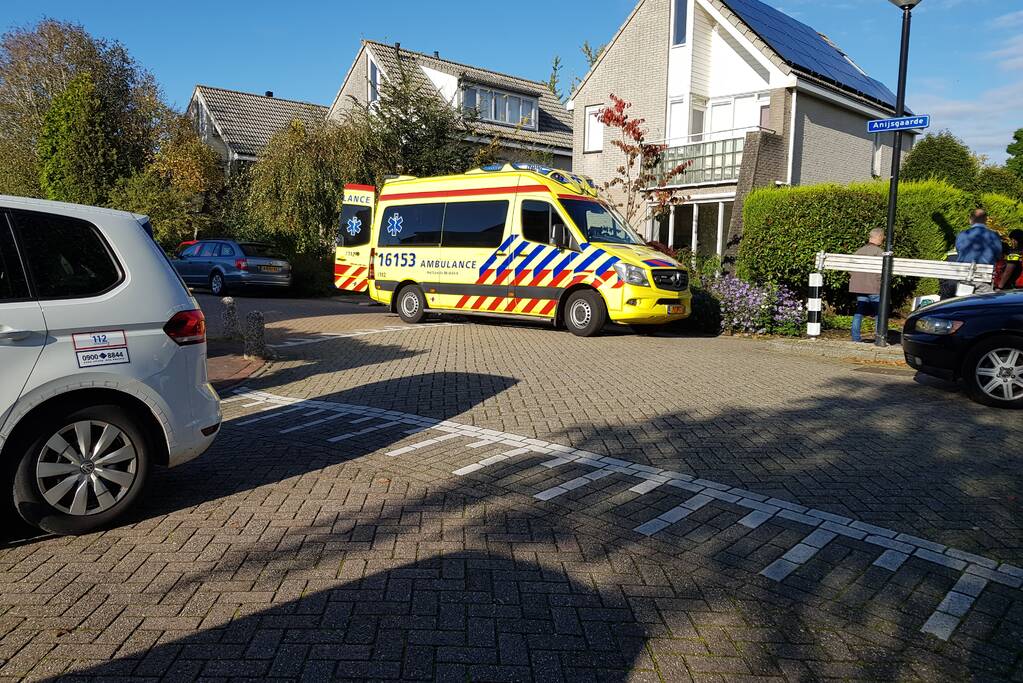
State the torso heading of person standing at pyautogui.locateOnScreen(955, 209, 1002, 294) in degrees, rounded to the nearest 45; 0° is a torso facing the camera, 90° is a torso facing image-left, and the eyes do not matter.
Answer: approximately 180°

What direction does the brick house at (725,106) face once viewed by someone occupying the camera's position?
facing the viewer and to the left of the viewer

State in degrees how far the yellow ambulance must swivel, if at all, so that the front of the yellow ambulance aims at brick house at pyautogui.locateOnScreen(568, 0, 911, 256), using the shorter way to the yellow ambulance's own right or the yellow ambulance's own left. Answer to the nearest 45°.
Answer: approximately 90° to the yellow ambulance's own left

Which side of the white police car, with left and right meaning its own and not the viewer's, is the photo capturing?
left

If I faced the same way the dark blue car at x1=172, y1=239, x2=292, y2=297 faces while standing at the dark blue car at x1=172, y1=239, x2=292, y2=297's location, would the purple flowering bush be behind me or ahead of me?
behind

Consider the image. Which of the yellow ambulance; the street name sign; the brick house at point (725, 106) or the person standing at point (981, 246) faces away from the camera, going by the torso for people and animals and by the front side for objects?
the person standing

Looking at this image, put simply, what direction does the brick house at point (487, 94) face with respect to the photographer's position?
facing the viewer and to the right of the viewer

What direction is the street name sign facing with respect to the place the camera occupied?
facing the viewer

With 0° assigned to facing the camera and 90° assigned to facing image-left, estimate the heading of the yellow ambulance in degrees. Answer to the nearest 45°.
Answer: approximately 315°

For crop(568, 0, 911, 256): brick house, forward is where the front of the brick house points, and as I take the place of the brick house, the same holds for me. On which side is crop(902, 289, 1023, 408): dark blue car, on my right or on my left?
on my left

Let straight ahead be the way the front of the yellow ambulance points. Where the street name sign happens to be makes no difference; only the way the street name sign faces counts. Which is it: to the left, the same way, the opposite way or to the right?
to the right

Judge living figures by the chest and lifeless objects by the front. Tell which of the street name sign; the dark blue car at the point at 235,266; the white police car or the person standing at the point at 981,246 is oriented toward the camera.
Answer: the street name sign

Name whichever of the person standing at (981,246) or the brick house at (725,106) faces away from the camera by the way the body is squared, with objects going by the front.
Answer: the person standing

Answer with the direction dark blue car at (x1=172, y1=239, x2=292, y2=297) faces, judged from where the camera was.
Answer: facing away from the viewer and to the left of the viewer
